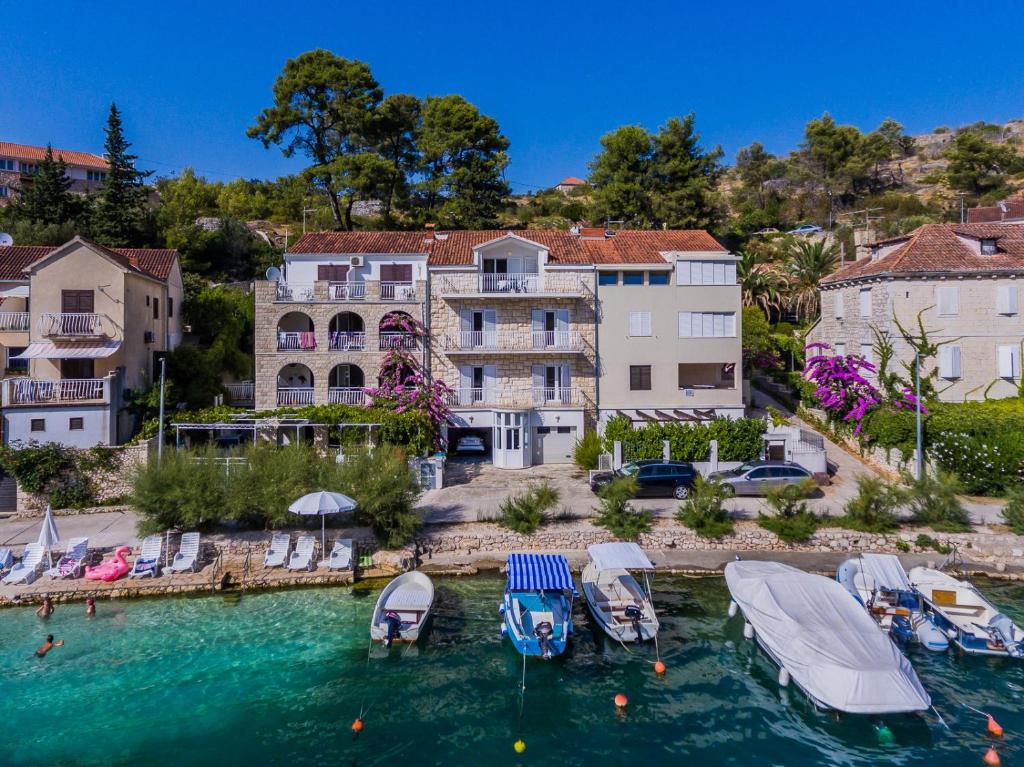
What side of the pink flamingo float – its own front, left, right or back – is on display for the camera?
right

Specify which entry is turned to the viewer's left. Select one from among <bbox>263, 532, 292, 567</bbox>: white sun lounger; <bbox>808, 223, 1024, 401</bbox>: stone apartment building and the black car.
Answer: the black car

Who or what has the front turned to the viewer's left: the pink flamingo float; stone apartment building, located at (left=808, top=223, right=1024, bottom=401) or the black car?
the black car

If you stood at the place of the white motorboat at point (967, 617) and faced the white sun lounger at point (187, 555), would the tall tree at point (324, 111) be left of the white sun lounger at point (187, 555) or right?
right

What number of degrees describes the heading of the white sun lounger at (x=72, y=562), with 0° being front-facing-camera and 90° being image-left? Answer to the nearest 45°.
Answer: approximately 45°

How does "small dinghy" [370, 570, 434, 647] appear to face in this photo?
away from the camera

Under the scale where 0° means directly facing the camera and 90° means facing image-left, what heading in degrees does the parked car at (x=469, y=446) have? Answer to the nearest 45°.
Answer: approximately 0°

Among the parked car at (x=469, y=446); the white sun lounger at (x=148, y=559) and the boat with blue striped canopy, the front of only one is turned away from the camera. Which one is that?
the boat with blue striped canopy

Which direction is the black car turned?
to the viewer's left

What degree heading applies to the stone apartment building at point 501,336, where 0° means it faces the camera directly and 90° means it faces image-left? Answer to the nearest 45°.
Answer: approximately 0°

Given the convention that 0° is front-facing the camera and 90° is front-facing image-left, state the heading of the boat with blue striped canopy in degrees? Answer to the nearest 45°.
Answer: approximately 180°
